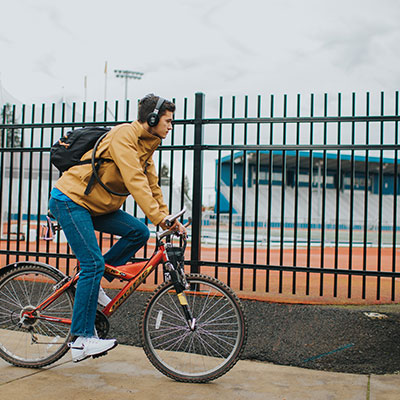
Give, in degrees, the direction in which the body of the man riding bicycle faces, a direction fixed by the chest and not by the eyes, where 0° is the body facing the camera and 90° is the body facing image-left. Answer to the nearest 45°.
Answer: approximately 270°

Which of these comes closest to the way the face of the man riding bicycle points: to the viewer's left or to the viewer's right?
to the viewer's right

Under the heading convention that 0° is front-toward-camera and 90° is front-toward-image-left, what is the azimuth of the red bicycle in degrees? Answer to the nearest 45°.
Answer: approximately 270°
